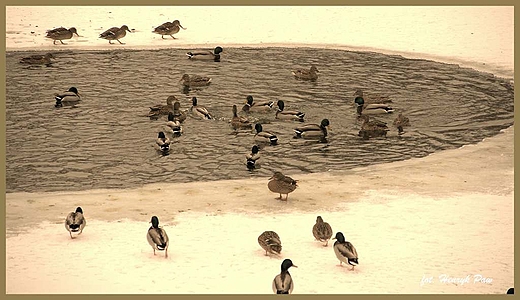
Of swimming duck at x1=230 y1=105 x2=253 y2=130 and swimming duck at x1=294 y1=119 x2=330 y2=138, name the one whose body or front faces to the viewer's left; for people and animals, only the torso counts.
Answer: swimming duck at x1=230 y1=105 x2=253 y2=130

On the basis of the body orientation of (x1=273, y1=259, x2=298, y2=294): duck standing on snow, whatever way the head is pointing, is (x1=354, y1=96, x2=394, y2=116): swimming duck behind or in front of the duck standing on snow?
in front

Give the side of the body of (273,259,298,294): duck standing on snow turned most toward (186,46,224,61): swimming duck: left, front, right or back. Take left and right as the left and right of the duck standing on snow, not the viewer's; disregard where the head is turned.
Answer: front

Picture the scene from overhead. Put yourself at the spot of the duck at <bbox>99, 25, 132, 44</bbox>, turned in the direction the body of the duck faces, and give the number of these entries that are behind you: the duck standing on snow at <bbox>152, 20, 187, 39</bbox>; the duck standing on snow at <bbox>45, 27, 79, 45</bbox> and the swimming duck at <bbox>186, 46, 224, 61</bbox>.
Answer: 1

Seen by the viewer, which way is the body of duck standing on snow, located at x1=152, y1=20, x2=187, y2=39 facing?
to the viewer's right

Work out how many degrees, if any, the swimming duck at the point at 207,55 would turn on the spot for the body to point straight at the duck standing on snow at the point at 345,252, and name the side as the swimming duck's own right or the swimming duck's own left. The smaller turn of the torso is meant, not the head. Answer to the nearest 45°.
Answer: approximately 90° to the swimming duck's own right

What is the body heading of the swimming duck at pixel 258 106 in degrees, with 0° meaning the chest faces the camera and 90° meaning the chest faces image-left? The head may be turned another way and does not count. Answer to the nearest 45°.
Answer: approximately 90°

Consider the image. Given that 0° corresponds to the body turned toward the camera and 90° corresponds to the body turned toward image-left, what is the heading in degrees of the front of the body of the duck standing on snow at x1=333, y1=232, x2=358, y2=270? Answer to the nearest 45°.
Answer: approximately 135°

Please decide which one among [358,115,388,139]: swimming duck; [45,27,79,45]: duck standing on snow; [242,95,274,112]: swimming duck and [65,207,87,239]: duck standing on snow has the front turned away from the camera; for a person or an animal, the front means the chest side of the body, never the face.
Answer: [65,207,87,239]: duck standing on snow

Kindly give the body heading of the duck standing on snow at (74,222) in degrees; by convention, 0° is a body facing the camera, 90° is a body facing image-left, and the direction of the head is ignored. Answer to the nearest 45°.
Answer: approximately 180°
